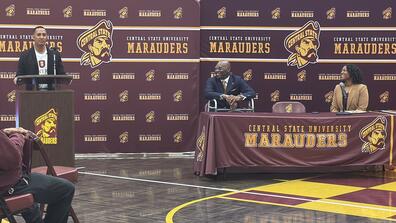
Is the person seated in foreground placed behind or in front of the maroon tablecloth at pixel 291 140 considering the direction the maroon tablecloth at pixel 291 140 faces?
in front

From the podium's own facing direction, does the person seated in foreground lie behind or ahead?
ahead

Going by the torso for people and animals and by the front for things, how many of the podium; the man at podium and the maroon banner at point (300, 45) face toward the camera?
3

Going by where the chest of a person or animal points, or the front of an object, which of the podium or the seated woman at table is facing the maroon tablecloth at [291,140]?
the seated woman at table

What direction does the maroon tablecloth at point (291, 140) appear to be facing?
toward the camera

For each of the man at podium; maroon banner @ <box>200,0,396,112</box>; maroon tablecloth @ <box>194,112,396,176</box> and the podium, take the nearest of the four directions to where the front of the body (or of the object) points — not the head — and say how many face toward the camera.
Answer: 4

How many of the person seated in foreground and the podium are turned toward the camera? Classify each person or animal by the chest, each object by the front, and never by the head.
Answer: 1

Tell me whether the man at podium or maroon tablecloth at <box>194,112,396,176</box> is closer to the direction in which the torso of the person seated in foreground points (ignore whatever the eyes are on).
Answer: the maroon tablecloth

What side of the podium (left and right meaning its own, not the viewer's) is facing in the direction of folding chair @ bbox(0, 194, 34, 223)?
front

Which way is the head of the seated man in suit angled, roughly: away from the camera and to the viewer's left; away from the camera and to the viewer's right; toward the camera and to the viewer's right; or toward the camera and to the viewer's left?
toward the camera and to the viewer's left

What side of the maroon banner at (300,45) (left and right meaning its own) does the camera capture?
front

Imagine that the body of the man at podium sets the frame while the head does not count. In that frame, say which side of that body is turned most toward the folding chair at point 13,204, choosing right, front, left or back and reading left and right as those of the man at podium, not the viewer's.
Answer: front

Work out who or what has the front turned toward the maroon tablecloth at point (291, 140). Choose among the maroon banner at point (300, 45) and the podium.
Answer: the maroon banner at point (300, 45)

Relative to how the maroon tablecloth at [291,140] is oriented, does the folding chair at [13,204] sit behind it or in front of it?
in front

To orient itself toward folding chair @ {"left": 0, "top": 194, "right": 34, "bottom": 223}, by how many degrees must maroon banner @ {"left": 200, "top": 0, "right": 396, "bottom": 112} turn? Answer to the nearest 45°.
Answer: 0° — it already faces it

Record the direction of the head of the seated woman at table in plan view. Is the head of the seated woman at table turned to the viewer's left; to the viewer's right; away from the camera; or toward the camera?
to the viewer's left

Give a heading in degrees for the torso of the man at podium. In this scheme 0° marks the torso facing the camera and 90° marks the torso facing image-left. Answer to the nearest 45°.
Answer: approximately 0°

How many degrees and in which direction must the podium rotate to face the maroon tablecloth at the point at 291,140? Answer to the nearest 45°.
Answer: approximately 90° to its left
